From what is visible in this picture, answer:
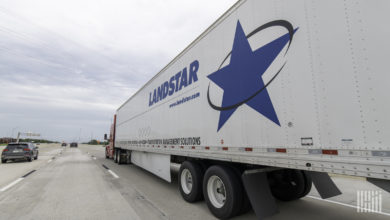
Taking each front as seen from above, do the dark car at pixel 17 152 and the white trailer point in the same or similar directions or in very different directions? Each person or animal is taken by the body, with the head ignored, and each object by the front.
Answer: same or similar directions

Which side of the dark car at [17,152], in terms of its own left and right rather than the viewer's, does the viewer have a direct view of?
back

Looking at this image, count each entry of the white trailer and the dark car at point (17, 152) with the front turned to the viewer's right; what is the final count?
0

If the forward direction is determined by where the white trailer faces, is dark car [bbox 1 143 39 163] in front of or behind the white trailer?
in front

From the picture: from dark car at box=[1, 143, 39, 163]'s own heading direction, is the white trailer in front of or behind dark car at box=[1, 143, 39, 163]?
behind

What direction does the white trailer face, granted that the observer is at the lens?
facing away from the viewer and to the left of the viewer
